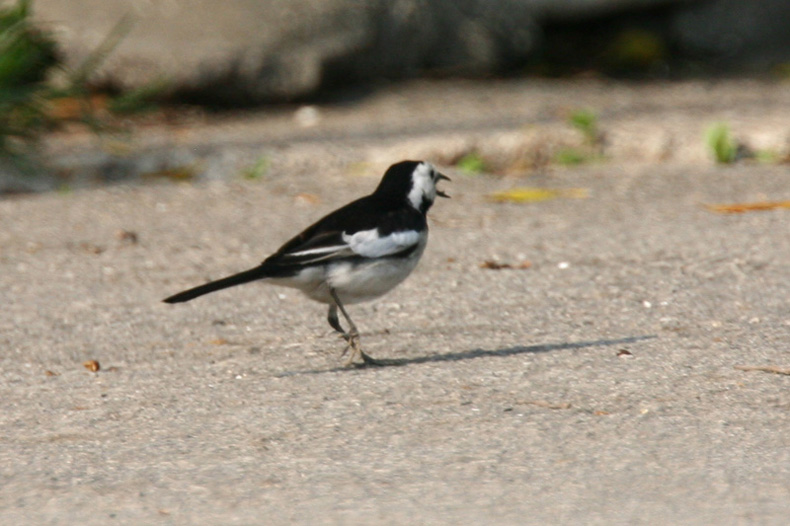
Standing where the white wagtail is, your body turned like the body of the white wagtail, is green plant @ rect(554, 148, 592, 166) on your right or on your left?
on your left

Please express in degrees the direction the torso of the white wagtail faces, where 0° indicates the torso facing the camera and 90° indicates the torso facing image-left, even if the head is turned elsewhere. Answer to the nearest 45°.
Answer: approximately 270°

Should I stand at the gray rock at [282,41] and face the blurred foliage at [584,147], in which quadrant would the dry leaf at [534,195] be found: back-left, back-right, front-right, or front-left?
front-right

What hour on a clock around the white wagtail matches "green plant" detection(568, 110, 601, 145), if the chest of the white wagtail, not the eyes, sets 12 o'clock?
The green plant is roughly at 10 o'clock from the white wagtail.

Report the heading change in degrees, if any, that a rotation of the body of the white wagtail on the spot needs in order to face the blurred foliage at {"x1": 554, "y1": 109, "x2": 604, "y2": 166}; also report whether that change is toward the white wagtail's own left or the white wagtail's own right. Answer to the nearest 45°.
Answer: approximately 45° to the white wagtail's own left

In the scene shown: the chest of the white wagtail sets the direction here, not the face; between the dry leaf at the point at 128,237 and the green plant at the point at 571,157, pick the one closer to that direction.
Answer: the green plant

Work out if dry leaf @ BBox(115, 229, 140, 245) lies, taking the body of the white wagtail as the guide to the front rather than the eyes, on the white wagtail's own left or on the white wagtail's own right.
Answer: on the white wagtail's own left

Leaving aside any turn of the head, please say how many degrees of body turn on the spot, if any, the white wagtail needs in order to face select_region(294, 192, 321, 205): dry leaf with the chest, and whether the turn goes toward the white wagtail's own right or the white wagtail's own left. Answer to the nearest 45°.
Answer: approximately 90° to the white wagtail's own left

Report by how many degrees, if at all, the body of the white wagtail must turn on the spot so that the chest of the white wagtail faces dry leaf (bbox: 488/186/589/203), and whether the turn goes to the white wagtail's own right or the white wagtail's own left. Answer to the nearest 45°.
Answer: approximately 45° to the white wagtail's own left

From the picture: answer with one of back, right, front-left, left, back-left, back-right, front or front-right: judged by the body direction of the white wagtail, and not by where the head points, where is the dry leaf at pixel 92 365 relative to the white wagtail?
back

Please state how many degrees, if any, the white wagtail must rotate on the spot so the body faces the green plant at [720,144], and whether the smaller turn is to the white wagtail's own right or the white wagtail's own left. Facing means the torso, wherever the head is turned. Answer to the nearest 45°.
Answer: approximately 45° to the white wagtail's own left

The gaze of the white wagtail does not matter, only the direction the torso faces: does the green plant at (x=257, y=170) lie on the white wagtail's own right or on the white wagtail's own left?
on the white wagtail's own left

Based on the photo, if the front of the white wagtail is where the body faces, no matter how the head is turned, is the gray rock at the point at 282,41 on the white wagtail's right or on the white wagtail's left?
on the white wagtail's left

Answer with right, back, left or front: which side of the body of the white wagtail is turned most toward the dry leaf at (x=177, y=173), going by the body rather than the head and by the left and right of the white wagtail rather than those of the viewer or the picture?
left

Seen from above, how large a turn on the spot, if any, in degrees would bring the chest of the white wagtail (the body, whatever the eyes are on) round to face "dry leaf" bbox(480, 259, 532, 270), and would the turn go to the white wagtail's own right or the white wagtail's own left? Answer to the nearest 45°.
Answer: approximately 45° to the white wagtail's own left

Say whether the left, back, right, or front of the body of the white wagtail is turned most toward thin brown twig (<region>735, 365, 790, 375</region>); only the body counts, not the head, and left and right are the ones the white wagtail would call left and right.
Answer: front
